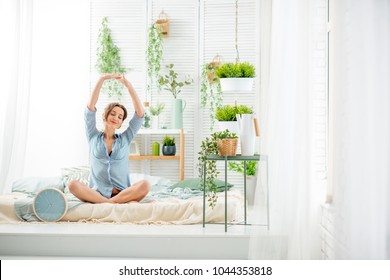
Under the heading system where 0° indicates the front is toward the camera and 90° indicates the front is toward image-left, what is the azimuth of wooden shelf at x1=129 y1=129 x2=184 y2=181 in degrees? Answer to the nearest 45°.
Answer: approximately 0°

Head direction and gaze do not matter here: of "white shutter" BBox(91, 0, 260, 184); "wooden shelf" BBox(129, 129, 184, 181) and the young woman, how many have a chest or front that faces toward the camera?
3

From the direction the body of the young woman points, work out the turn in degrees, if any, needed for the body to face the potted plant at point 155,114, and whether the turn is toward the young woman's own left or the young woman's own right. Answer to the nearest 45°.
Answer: approximately 180°

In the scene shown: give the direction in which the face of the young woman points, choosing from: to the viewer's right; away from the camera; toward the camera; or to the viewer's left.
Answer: toward the camera

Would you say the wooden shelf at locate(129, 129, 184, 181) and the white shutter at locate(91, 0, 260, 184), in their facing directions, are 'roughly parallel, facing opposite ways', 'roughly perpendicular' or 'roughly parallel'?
roughly parallel

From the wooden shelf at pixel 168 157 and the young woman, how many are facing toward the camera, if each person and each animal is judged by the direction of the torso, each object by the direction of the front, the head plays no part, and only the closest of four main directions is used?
2

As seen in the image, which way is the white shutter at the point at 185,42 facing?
toward the camera

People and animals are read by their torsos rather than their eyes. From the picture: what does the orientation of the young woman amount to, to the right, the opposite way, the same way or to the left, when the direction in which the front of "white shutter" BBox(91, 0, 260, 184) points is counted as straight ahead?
the same way

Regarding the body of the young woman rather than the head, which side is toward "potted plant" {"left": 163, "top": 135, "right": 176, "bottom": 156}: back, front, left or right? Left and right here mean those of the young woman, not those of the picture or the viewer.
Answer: back

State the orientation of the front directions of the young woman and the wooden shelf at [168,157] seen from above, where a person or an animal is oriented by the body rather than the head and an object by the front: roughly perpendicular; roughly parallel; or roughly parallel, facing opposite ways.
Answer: roughly parallel

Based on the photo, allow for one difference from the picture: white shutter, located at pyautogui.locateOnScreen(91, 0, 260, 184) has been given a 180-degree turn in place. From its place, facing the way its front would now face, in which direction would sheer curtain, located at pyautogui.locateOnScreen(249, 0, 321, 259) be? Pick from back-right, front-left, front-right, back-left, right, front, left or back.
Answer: back

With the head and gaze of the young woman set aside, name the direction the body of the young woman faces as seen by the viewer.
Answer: toward the camera

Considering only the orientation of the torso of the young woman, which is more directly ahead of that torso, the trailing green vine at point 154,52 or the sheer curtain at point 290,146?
the sheer curtain
